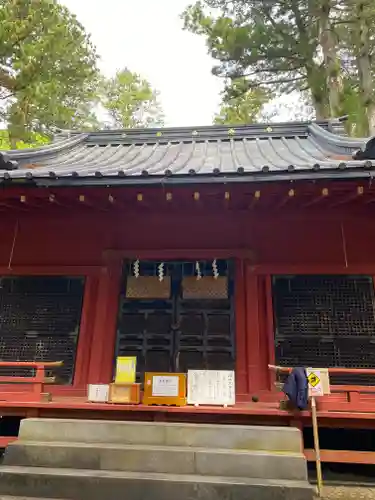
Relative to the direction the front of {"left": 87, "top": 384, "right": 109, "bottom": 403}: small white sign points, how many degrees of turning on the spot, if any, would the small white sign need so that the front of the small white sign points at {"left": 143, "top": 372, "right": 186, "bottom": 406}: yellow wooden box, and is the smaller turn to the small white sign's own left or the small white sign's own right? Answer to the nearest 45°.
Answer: approximately 90° to the small white sign's own left

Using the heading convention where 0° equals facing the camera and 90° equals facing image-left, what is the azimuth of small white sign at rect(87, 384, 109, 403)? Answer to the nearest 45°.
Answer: approximately 0°

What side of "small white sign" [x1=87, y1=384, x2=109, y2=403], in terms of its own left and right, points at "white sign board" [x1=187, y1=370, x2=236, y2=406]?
left

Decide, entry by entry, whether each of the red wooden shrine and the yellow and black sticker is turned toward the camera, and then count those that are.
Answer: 2

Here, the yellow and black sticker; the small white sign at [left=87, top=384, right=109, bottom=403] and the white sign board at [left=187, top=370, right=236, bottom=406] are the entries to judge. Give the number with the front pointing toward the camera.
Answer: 3

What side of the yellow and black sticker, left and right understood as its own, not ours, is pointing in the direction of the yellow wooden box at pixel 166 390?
right

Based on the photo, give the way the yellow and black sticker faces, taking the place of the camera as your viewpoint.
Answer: facing the viewer

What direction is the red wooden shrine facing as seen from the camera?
toward the camera

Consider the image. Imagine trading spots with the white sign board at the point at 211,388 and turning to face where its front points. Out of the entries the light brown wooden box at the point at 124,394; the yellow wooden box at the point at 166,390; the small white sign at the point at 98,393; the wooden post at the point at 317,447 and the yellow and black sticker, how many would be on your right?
3
